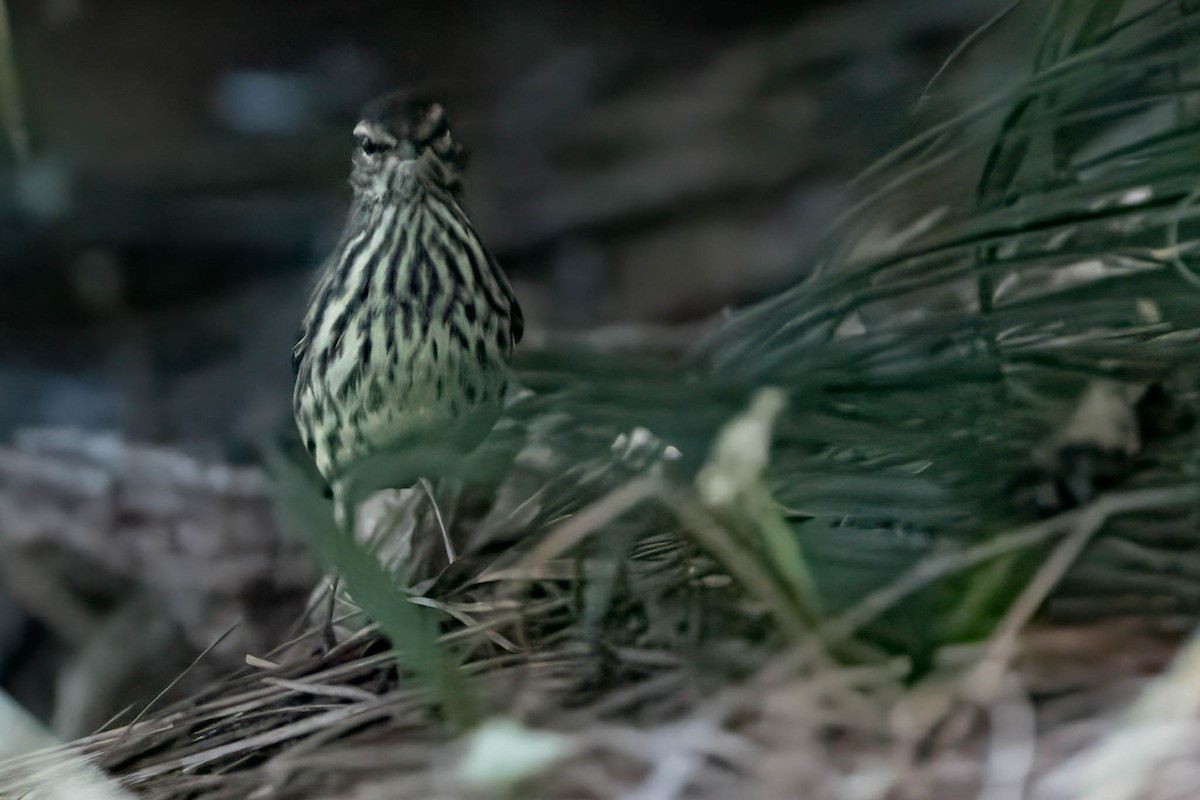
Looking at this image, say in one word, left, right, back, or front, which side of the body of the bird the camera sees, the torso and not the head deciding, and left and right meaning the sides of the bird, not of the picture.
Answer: front
